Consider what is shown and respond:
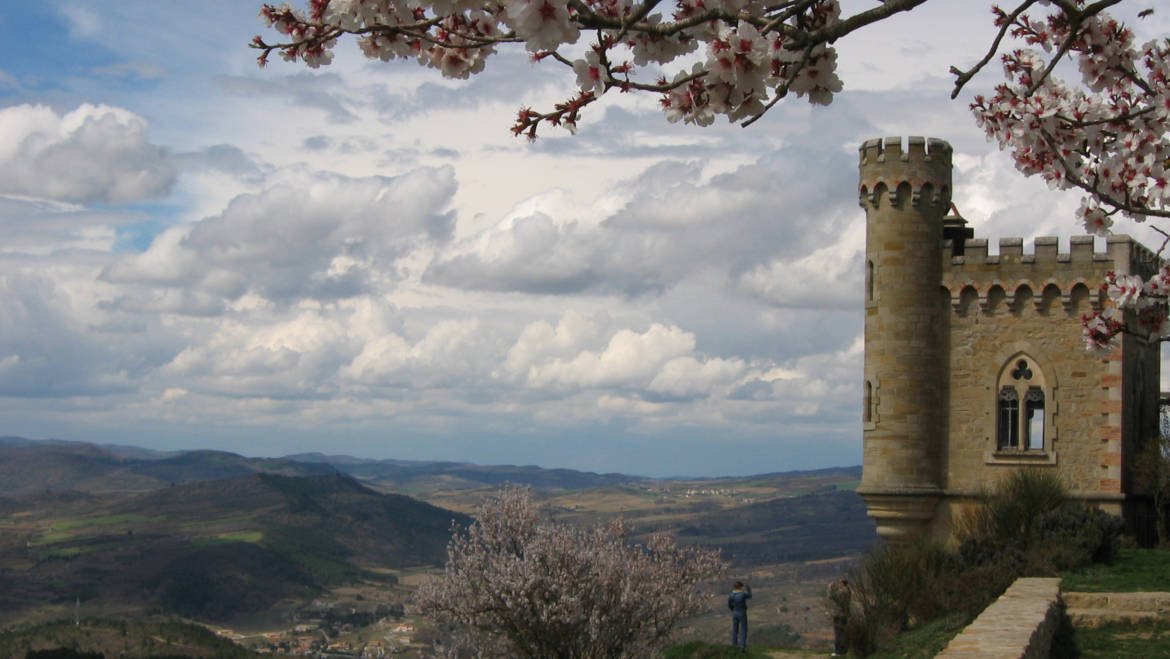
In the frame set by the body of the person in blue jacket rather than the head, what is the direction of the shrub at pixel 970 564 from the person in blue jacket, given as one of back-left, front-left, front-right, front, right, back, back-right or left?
back-right

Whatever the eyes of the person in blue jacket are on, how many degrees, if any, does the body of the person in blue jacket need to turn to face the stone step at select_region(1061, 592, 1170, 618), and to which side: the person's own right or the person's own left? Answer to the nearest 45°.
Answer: approximately 135° to the person's own right

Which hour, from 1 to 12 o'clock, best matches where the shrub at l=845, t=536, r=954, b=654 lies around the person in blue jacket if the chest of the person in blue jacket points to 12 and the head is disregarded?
The shrub is roughly at 3 o'clock from the person in blue jacket.

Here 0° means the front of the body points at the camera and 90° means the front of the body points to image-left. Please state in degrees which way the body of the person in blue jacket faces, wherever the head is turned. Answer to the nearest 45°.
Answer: approximately 180°

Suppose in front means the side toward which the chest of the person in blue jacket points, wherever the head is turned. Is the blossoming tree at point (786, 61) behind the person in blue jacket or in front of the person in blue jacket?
behind

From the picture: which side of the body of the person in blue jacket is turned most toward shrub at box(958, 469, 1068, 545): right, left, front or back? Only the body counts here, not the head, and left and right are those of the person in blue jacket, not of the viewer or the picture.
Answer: right

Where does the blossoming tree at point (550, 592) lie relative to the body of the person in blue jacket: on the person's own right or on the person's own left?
on the person's own left

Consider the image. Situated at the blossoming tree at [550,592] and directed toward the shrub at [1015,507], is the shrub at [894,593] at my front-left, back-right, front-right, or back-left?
front-right
